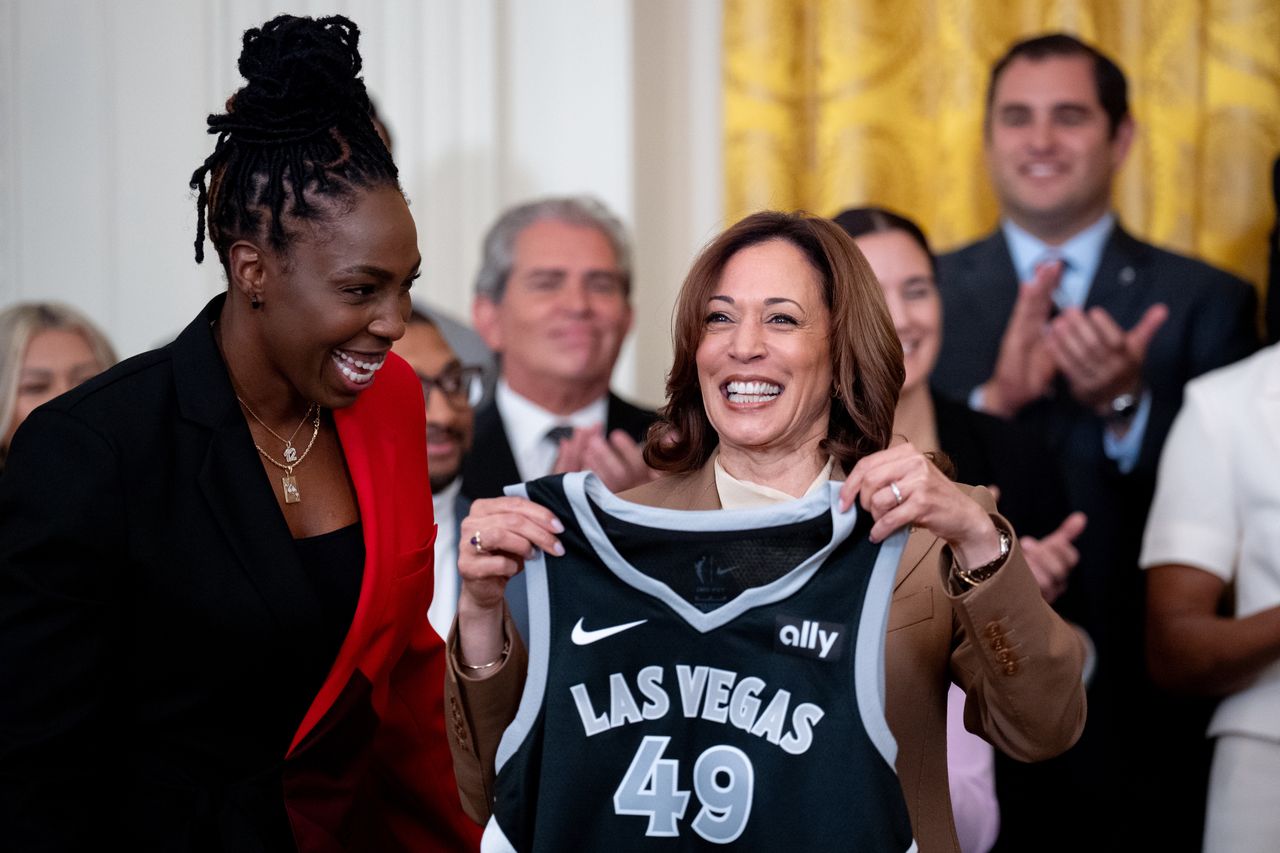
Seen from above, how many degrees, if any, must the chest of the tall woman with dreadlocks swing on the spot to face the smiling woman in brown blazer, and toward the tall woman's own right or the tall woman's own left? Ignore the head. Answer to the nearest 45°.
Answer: approximately 45° to the tall woman's own left

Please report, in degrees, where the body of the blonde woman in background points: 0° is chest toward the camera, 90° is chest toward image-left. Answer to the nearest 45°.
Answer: approximately 0°

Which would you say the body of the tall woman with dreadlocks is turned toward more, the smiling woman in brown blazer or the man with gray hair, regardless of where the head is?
the smiling woman in brown blazer

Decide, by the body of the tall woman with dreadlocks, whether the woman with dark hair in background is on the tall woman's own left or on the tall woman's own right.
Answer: on the tall woman's own left

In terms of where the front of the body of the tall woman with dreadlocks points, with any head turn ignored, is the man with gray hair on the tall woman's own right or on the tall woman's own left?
on the tall woman's own left

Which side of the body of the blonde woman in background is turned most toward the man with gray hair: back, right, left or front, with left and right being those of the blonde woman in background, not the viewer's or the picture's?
left

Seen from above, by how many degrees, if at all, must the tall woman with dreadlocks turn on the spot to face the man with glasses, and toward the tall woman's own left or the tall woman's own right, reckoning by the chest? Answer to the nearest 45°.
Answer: approximately 135° to the tall woman's own left
